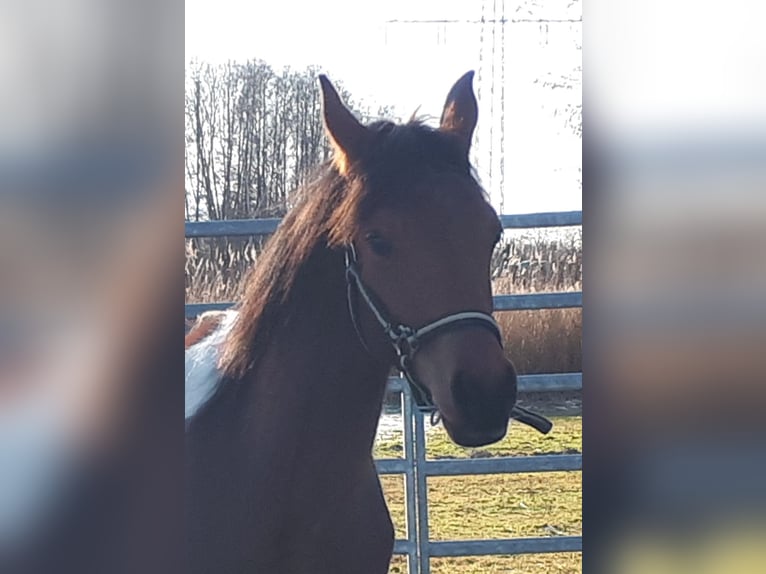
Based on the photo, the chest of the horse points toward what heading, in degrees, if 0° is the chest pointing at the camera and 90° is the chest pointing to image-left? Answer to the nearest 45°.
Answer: approximately 315°
